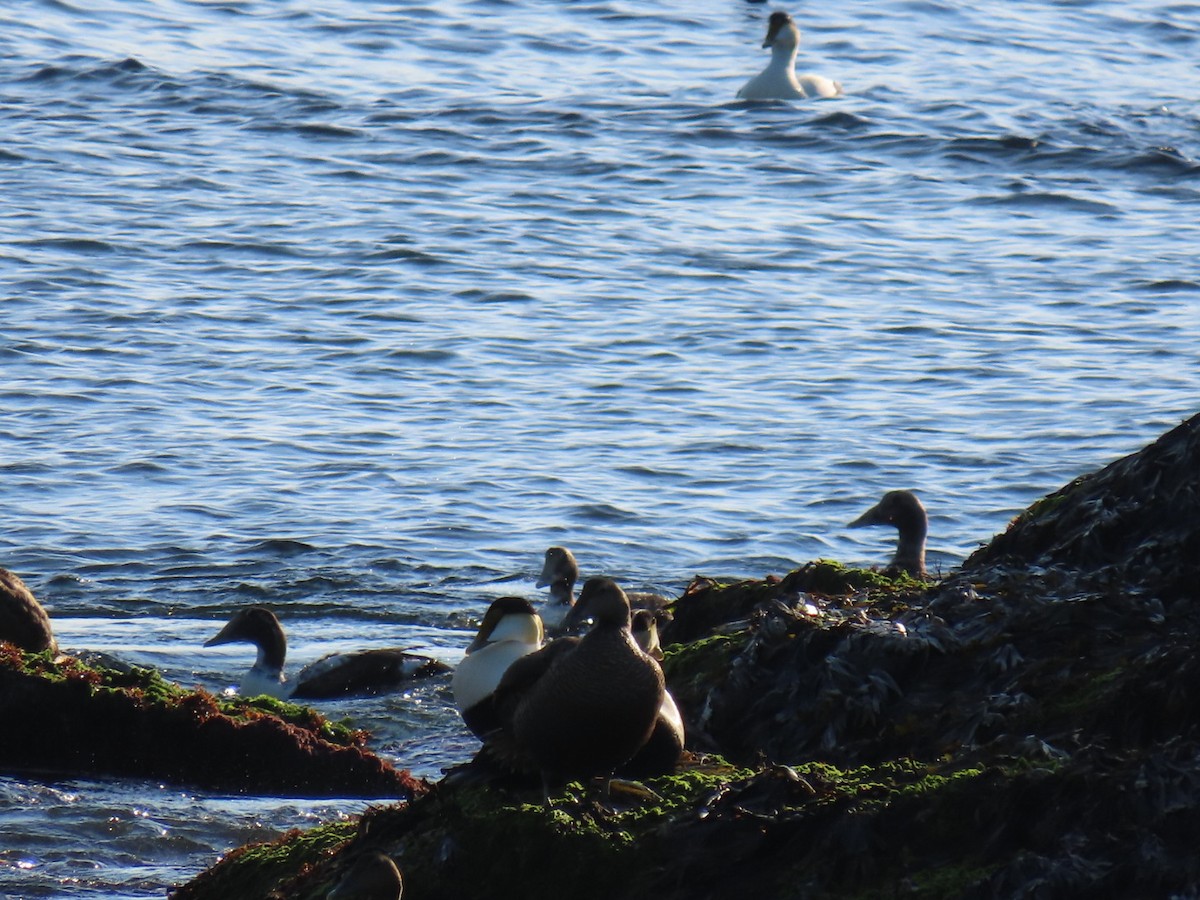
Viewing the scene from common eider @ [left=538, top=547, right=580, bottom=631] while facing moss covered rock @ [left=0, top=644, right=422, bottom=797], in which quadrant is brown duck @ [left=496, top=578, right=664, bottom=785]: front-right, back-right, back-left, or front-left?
front-left

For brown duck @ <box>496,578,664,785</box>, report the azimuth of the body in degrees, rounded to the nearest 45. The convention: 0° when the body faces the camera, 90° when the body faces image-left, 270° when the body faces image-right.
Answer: approximately 315°

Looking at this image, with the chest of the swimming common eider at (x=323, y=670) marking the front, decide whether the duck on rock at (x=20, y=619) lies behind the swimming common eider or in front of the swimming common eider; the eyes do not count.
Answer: in front

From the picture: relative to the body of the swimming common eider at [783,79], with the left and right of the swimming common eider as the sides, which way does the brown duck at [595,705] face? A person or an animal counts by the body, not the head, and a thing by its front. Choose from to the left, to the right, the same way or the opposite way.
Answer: to the left

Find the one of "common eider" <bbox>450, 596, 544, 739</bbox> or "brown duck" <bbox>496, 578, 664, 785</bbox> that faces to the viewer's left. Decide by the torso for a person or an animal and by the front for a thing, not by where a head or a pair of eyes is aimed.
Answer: the common eider

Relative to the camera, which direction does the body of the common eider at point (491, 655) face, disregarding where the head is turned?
to the viewer's left

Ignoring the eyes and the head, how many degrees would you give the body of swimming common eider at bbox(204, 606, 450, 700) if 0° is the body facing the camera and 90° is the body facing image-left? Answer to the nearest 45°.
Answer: approximately 90°

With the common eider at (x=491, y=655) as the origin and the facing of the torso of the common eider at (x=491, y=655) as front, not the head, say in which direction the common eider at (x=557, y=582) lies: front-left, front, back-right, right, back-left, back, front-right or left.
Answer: right
